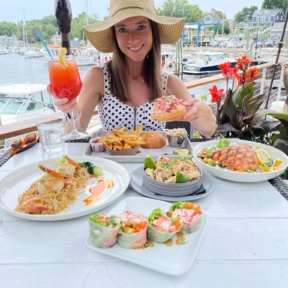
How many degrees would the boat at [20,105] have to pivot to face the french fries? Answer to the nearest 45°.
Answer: approximately 45° to its left

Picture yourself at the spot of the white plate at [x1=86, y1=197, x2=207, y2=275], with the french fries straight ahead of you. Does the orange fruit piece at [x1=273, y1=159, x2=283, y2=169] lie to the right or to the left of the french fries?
right

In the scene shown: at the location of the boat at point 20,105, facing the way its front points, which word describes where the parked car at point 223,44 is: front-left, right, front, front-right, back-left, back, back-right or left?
back

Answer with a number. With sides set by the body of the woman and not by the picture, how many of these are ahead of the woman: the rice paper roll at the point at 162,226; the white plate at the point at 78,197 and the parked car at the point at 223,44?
2

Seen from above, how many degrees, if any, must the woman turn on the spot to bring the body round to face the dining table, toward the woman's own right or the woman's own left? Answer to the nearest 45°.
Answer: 0° — they already face it

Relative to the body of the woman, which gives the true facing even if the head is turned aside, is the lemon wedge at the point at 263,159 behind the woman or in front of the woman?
in front

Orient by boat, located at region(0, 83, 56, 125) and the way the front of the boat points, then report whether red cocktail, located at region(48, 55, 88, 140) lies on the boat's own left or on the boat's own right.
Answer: on the boat's own left

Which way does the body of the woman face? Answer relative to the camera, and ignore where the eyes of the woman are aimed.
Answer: toward the camera

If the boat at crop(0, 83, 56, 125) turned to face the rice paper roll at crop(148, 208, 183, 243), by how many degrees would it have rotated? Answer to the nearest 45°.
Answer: approximately 45° to its left

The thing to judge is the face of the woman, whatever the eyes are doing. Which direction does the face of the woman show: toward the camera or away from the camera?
toward the camera

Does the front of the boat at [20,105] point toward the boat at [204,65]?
no

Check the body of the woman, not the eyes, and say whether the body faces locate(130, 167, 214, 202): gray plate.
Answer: yes

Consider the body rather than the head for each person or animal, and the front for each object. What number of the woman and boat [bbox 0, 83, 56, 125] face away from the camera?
0
